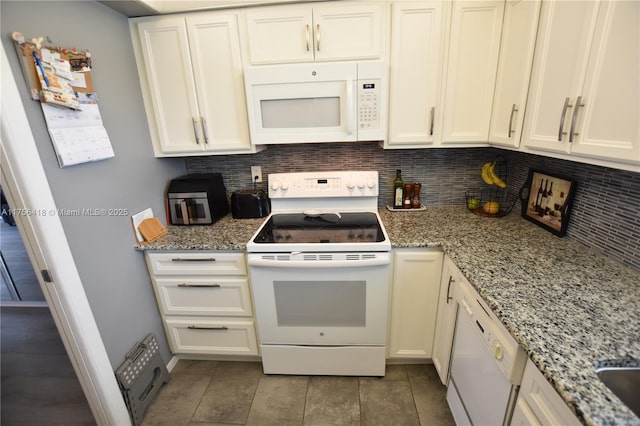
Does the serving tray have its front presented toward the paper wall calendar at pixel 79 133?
yes

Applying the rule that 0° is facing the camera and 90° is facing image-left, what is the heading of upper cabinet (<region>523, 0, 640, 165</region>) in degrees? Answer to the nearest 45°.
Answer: approximately 45°

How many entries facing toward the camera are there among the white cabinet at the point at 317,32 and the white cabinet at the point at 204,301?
2

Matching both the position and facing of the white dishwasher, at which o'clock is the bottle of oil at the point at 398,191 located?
The bottle of oil is roughly at 3 o'clock from the white dishwasher.

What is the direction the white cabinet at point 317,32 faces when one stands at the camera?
facing the viewer

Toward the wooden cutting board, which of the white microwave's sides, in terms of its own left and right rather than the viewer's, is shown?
right

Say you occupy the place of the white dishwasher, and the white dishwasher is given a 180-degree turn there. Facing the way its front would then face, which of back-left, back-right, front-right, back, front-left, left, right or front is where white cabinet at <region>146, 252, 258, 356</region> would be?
back-left

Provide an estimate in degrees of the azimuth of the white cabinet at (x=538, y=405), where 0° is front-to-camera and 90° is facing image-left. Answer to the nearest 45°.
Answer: approximately 45°

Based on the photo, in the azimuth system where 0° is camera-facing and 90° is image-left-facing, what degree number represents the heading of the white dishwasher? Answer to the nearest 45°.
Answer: approximately 45°

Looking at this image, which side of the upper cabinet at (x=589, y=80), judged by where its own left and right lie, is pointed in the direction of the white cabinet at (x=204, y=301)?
front
